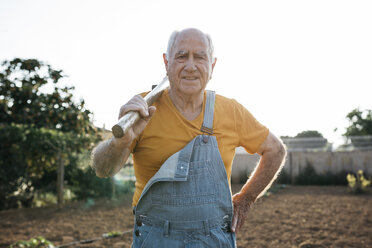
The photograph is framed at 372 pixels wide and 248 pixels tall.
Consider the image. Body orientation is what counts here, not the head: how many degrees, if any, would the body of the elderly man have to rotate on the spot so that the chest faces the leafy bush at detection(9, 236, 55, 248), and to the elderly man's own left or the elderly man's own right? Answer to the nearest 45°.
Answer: approximately 135° to the elderly man's own right

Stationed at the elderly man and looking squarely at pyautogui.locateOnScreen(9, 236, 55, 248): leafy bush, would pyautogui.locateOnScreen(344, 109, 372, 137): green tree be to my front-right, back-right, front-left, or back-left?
front-right

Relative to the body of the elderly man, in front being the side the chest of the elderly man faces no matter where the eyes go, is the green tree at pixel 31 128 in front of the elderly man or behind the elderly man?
behind

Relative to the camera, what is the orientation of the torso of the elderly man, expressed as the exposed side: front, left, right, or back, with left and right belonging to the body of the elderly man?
front

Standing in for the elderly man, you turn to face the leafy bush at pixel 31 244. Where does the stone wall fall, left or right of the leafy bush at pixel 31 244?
right

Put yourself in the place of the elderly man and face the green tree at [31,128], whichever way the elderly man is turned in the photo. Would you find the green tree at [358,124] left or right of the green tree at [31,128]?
right
